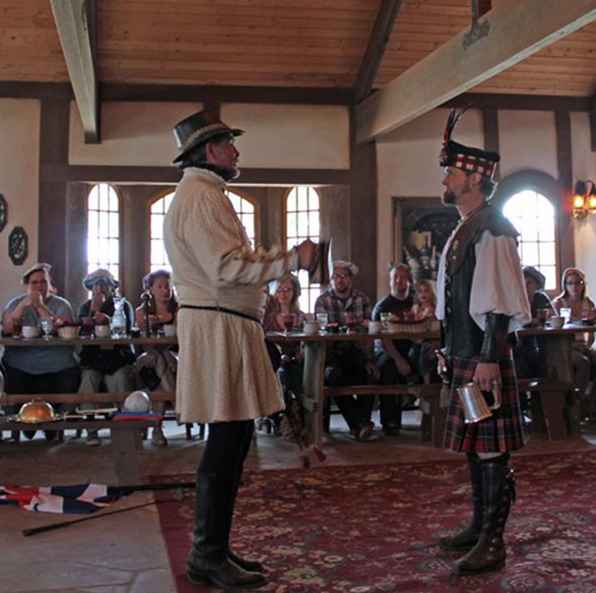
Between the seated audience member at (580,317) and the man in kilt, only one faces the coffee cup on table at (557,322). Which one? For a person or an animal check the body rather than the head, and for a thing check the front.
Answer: the seated audience member

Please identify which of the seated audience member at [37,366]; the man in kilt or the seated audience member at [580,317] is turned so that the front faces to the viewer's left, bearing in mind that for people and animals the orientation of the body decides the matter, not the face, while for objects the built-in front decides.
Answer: the man in kilt

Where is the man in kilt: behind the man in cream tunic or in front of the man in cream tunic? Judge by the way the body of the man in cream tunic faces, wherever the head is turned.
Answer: in front

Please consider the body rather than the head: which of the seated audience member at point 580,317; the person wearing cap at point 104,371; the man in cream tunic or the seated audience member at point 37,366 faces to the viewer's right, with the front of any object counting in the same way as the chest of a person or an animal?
the man in cream tunic

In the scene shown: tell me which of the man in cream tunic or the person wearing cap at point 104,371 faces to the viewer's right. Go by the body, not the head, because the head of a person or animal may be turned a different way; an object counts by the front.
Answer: the man in cream tunic

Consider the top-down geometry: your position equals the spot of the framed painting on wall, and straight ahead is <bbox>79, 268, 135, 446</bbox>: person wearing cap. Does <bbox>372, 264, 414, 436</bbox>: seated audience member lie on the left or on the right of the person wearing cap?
left

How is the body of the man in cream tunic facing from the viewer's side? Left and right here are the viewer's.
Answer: facing to the right of the viewer

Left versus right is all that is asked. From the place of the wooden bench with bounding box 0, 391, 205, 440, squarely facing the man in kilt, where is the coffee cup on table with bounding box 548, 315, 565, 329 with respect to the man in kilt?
left

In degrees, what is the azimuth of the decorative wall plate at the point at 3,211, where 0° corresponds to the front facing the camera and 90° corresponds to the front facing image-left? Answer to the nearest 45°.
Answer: approximately 0°

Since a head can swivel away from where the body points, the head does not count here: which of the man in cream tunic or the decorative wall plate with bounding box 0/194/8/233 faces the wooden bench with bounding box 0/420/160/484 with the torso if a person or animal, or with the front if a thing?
the decorative wall plate
